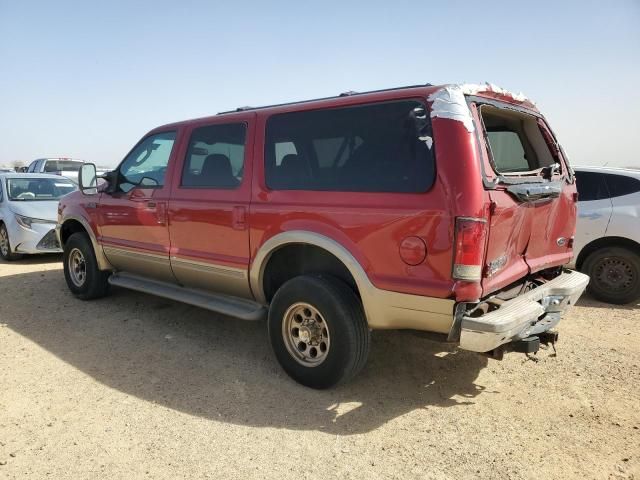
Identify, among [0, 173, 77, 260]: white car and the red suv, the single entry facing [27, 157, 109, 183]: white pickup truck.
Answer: the red suv

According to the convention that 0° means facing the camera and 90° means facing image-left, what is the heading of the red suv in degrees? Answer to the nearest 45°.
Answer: approximately 135°

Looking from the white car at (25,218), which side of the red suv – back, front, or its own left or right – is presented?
front

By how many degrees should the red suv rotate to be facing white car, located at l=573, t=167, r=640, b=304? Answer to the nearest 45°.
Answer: approximately 90° to its right

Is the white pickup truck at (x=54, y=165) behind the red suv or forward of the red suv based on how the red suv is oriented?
forward

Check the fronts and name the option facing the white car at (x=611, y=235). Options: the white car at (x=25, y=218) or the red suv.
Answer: the white car at (x=25, y=218)

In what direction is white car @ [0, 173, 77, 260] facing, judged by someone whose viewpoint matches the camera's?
facing the viewer and to the right of the viewer
